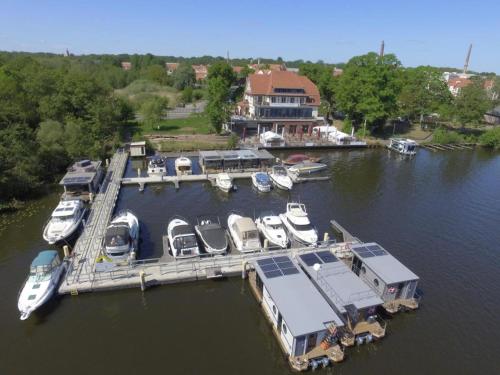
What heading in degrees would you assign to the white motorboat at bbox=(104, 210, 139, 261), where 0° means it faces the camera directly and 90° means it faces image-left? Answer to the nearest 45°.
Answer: approximately 180°

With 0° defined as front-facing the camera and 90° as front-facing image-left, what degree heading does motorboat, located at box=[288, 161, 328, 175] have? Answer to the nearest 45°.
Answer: approximately 270°

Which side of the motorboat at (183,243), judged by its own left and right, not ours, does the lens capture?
back

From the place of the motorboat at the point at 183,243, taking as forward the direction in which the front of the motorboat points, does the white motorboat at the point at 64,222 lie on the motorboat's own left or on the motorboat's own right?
on the motorboat's own left

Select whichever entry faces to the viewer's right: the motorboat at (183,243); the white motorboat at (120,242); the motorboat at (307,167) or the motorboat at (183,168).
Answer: the motorboat at (307,167)

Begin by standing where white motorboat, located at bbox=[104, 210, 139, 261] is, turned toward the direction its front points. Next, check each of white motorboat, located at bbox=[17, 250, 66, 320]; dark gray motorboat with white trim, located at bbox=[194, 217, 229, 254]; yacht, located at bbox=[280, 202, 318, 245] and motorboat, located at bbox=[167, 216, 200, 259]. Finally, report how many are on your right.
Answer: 3

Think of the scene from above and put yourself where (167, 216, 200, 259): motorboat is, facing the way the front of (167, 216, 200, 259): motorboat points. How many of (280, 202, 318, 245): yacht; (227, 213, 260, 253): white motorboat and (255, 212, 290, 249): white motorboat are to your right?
3

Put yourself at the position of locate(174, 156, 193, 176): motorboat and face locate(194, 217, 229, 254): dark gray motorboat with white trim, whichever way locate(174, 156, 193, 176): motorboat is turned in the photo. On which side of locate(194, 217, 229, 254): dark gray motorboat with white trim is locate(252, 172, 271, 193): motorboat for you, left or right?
left

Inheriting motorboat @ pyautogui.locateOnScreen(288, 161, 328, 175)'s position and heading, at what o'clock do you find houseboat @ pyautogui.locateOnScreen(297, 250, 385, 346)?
The houseboat is roughly at 3 o'clock from the motorboat.
